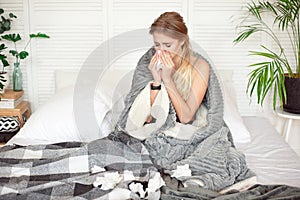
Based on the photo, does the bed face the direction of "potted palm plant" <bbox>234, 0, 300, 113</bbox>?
no

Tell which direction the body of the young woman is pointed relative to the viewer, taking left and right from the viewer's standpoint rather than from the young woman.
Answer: facing the viewer and to the left of the viewer

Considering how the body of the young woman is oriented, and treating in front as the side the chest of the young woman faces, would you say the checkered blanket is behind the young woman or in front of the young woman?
in front

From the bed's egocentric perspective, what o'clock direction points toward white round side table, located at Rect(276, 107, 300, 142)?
The white round side table is roughly at 8 o'clock from the bed.

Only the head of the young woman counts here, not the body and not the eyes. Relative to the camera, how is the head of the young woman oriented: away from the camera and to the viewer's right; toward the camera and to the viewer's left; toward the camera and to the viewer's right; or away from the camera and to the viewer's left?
toward the camera and to the viewer's left

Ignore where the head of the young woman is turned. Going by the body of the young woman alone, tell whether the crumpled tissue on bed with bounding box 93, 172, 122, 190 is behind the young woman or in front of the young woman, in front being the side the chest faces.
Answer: in front

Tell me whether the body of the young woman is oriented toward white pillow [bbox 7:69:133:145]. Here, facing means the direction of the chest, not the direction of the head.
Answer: no

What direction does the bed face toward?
toward the camera

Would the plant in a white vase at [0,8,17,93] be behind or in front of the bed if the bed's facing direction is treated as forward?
behind

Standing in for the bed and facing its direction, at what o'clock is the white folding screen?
The white folding screen is roughly at 6 o'clock from the bed.

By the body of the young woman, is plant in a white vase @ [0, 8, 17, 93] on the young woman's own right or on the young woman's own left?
on the young woman's own right
